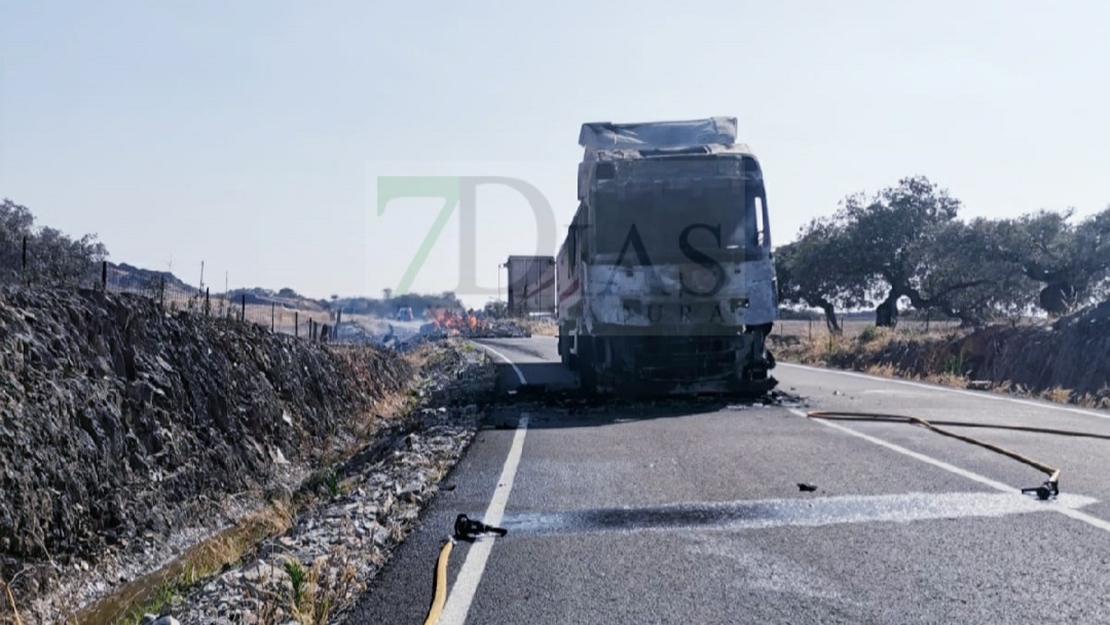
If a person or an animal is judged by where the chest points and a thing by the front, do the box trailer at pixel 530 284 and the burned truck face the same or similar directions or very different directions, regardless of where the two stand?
very different directions

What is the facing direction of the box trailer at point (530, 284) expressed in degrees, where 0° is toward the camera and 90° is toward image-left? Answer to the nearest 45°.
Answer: approximately 180°

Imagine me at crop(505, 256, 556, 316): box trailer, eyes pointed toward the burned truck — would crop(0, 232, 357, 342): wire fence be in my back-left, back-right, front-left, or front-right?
front-right

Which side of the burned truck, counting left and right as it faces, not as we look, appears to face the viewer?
front

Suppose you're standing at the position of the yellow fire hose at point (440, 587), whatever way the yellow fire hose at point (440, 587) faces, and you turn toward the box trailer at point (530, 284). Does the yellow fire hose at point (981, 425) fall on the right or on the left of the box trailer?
right

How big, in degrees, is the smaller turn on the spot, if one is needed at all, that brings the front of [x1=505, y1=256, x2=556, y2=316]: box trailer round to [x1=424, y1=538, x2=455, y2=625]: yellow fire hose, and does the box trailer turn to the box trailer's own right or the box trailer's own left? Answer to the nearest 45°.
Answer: approximately 180°

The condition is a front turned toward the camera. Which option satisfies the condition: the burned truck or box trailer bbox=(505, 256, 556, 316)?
the burned truck

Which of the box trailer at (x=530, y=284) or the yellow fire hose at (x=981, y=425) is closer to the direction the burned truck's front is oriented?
the yellow fire hose

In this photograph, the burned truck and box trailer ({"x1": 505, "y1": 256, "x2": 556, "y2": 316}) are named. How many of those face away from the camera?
1

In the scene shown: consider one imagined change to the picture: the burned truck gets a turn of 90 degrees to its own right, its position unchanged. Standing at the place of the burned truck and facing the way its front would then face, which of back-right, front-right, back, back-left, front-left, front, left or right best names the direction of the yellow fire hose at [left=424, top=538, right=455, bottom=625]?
left
